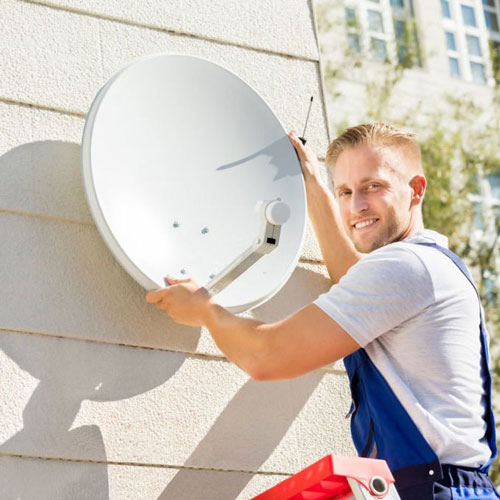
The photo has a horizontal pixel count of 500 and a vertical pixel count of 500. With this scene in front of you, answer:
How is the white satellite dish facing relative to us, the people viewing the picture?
facing the viewer and to the right of the viewer

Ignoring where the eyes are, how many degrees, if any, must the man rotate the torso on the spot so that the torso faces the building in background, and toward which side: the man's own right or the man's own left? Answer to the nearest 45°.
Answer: approximately 90° to the man's own right

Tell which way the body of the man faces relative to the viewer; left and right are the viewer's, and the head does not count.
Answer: facing to the left of the viewer

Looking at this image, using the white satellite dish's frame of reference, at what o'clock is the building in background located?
The building in background is roughly at 8 o'clock from the white satellite dish.
